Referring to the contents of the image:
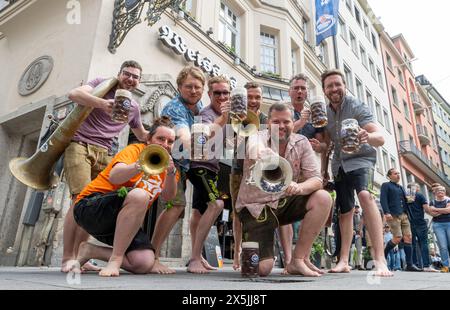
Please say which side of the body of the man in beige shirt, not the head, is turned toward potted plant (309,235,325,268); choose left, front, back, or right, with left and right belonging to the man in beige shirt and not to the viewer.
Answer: back

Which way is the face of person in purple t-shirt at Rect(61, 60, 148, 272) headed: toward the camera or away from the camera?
toward the camera

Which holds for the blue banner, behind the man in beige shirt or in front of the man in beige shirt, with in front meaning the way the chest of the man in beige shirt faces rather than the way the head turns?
behind

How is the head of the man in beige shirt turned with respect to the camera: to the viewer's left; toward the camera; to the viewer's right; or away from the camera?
toward the camera

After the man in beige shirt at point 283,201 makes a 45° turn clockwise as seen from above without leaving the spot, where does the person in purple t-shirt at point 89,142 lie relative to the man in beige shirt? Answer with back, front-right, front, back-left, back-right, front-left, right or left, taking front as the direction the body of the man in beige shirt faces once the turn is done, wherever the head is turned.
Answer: front-right

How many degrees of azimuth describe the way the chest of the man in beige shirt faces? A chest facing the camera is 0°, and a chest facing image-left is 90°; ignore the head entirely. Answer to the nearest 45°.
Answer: approximately 0°

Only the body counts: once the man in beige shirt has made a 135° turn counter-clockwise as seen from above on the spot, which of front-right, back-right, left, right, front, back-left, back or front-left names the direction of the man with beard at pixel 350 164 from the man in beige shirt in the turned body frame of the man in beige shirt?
front

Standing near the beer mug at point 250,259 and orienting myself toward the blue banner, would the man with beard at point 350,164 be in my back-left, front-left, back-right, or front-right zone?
front-right

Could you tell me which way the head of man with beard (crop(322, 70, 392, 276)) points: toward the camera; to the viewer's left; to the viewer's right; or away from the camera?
toward the camera
